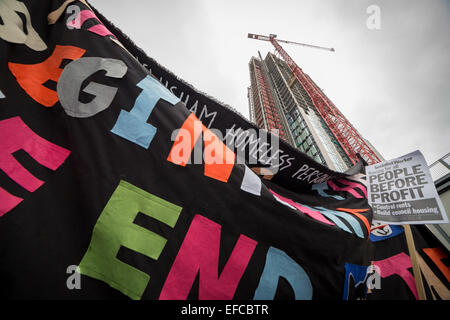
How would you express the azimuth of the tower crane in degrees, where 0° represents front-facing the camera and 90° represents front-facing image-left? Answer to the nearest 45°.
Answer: approximately 270°
